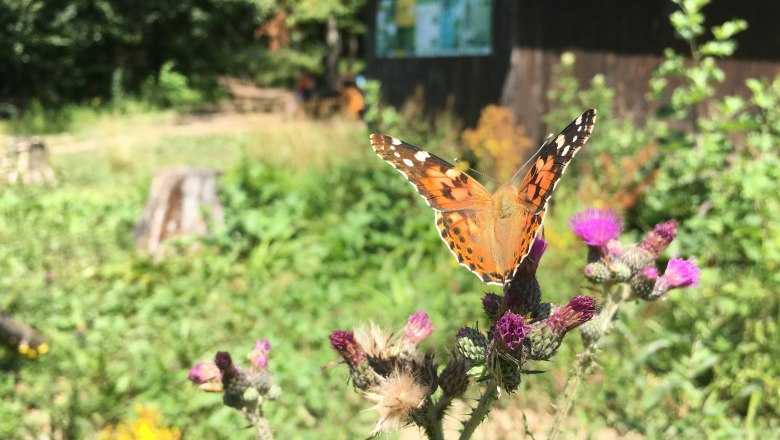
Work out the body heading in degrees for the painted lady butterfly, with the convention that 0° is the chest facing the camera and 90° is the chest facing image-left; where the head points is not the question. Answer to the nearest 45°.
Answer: approximately 180°

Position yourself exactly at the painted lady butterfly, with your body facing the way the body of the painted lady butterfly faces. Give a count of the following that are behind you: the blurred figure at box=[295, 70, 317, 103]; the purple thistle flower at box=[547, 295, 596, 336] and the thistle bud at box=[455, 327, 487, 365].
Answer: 2

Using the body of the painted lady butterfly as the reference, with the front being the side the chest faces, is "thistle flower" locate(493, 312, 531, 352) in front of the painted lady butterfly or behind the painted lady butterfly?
behind

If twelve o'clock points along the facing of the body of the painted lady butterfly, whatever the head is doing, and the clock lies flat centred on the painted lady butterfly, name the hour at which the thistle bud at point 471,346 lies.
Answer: The thistle bud is roughly at 6 o'clock from the painted lady butterfly.

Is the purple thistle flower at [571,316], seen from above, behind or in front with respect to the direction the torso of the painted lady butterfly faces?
behind
